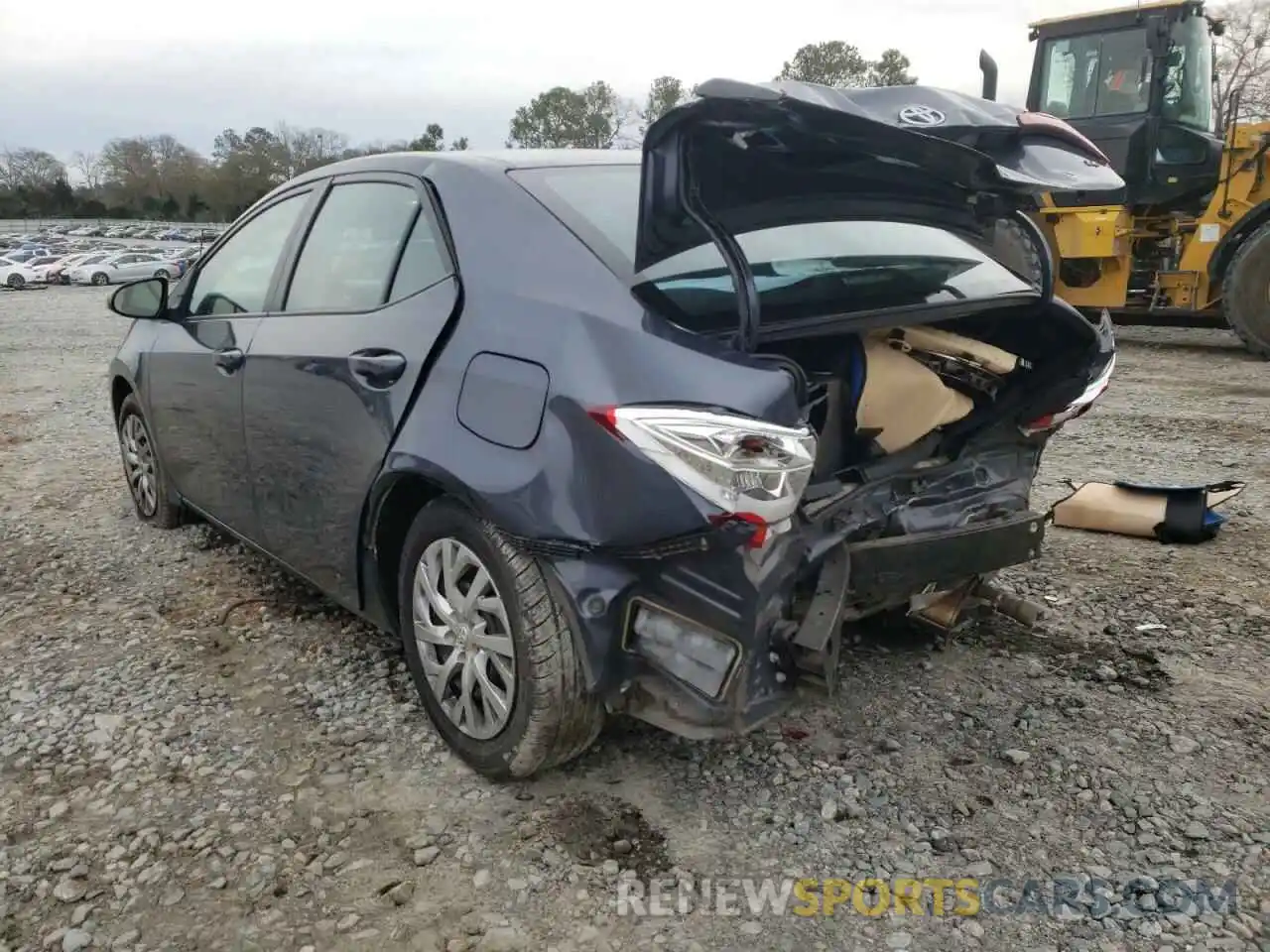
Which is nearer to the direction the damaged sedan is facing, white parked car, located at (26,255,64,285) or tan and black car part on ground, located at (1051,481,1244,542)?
the white parked car

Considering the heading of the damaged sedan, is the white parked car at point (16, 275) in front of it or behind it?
in front

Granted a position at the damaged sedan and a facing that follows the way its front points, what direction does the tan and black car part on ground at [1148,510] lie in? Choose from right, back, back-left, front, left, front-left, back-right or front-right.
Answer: right

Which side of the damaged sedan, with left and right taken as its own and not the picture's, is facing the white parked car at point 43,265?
front

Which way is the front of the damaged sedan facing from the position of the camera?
facing away from the viewer and to the left of the viewer

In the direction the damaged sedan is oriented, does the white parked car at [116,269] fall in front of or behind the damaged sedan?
in front

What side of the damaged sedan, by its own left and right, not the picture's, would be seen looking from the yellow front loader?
right
